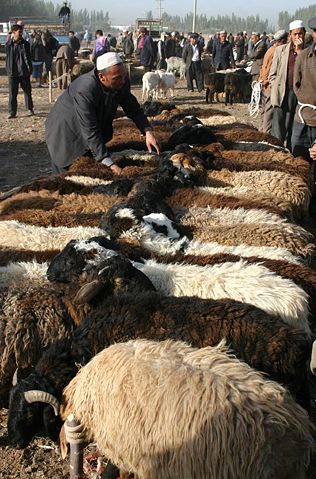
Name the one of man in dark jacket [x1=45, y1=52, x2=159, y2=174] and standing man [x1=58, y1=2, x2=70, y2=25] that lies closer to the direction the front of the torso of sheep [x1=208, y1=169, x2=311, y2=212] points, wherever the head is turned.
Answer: the man in dark jacket

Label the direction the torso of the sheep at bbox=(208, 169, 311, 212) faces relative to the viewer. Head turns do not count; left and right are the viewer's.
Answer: facing to the left of the viewer

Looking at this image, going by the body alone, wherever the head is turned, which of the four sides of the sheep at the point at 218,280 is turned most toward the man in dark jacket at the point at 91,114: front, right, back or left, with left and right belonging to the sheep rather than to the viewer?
right

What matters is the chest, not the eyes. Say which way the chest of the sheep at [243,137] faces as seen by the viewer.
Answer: to the viewer's left

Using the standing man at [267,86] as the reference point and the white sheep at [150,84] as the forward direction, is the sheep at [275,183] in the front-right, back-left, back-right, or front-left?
back-left

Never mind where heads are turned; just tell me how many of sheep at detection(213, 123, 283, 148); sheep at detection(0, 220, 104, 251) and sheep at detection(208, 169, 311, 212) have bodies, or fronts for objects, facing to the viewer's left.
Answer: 2

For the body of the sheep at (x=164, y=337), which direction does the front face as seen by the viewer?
to the viewer's left

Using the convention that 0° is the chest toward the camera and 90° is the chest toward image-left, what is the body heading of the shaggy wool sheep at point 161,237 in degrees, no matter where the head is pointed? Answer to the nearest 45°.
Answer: approximately 90°

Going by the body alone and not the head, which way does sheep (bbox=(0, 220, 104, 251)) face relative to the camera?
to the viewer's right

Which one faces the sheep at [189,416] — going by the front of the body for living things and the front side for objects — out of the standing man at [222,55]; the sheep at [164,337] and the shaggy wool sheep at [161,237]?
the standing man

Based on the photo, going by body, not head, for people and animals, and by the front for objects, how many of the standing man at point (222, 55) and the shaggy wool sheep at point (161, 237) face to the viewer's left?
1
